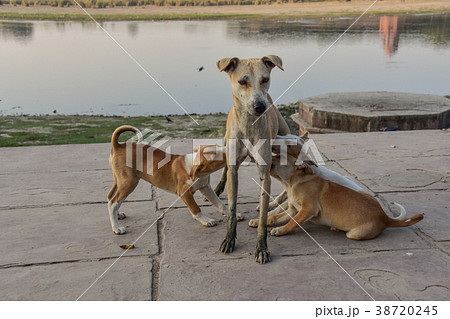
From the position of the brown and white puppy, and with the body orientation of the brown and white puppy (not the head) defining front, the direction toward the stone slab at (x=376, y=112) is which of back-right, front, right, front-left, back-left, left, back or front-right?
front-left

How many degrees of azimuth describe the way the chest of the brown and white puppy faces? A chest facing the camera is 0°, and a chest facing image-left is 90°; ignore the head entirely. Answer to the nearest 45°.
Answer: approximately 270°

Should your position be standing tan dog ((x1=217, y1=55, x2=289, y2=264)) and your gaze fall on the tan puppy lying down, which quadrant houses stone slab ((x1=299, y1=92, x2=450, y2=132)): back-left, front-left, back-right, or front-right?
front-left

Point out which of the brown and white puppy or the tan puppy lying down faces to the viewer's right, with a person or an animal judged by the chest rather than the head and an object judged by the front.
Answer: the brown and white puppy

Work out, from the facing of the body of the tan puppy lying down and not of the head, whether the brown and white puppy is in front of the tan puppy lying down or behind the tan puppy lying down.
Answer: in front

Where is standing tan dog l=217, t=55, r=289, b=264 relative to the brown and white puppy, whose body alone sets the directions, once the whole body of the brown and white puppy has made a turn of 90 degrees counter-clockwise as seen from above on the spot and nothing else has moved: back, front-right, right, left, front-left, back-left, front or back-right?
back-right

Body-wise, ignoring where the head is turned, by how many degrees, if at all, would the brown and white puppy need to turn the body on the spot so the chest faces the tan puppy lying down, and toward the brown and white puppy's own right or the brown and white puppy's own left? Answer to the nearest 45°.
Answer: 0° — it already faces it

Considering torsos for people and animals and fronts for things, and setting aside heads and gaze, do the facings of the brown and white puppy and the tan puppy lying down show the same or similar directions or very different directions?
very different directions

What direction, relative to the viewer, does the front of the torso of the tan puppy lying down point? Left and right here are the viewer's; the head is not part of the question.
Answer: facing to the left of the viewer

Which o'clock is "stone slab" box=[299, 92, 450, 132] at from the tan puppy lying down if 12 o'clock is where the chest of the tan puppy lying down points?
The stone slab is roughly at 3 o'clock from the tan puppy lying down.

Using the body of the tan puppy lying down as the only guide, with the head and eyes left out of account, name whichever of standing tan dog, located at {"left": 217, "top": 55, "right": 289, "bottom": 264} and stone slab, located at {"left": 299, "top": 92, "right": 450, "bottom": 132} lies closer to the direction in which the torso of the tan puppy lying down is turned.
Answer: the standing tan dog

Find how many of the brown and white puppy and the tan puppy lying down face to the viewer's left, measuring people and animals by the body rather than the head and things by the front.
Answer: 1
